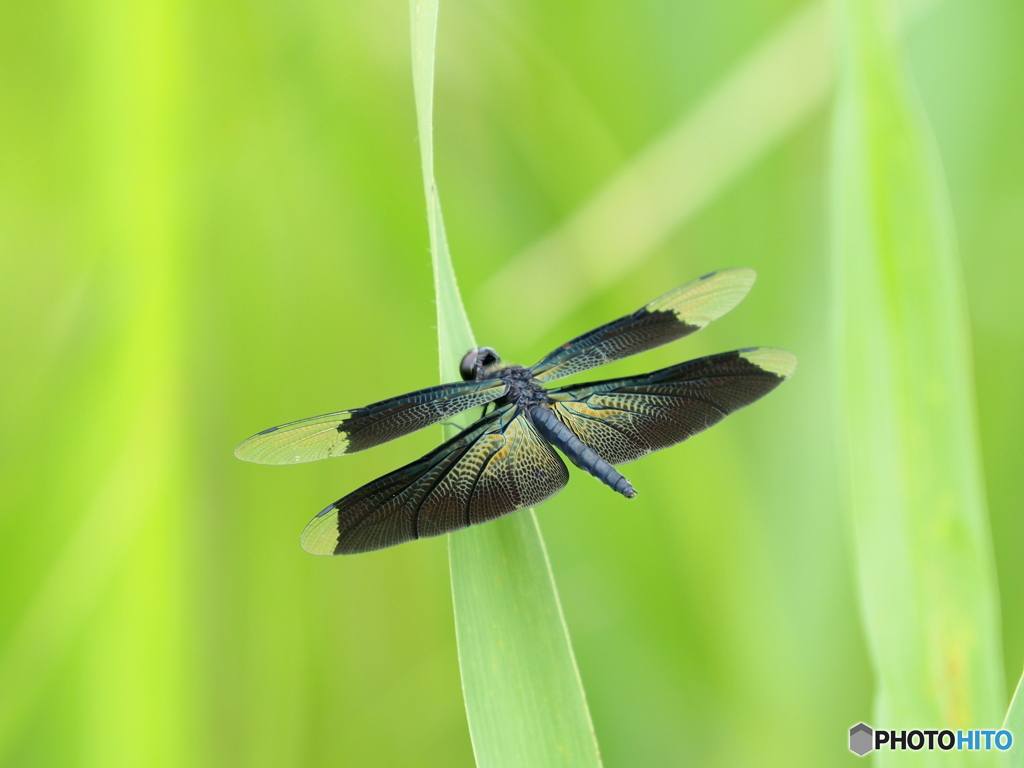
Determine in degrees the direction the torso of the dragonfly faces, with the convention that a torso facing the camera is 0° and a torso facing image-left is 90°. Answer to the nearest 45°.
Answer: approximately 135°
